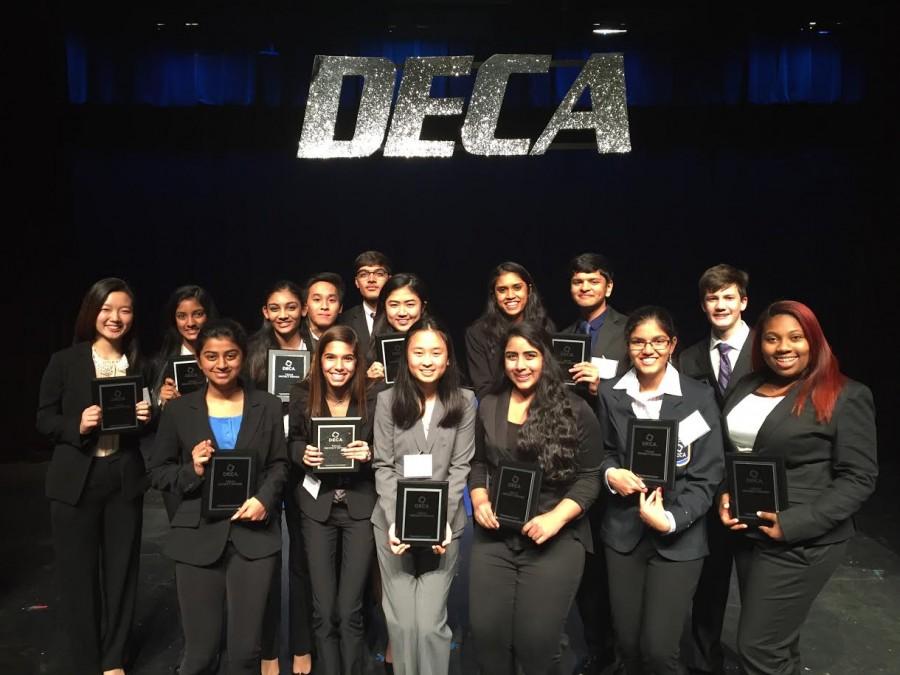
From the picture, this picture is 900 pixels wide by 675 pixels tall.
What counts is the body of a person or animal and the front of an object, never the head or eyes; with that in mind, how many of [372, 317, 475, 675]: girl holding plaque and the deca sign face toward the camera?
2

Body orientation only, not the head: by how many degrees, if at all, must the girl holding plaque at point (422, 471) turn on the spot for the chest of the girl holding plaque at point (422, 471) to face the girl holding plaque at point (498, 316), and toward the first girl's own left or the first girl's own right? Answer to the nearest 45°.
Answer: approximately 135° to the first girl's own left

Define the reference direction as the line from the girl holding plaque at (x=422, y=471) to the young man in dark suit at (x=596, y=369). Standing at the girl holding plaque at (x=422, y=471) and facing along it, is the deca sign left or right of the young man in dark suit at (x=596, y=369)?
left

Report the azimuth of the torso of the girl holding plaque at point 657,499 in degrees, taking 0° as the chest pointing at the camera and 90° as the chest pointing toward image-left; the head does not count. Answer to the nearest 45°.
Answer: approximately 0°

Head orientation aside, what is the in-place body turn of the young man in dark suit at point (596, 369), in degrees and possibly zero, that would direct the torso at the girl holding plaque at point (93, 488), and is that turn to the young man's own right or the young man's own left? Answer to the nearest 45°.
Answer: approximately 45° to the young man's own right

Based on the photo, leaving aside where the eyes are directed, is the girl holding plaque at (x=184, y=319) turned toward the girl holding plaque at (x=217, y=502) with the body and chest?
yes

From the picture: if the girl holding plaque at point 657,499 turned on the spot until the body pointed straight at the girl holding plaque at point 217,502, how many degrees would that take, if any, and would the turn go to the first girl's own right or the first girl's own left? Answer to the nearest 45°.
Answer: approximately 90° to the first girl's own right

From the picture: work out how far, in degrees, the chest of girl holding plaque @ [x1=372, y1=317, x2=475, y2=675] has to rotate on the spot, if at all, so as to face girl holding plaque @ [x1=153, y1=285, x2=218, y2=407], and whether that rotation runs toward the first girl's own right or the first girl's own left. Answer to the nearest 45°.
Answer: approximately 135° to the first girl's own right
